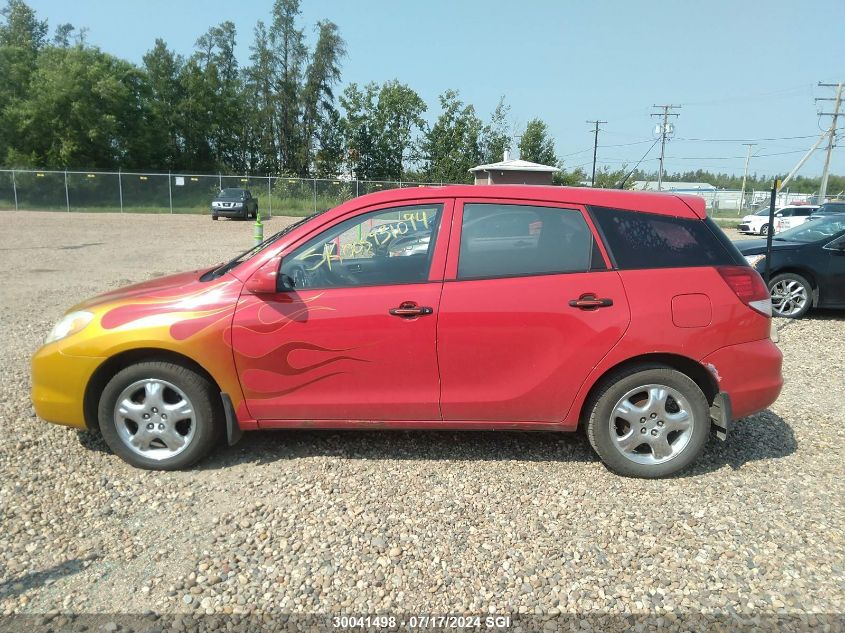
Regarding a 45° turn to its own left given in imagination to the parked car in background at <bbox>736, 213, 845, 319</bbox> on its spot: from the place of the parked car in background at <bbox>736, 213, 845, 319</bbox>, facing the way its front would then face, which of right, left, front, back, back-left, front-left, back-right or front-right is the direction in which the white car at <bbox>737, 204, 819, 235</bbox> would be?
back

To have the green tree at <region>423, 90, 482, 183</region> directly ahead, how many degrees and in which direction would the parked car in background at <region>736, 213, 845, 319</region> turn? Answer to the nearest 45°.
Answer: approximately 90° to its right

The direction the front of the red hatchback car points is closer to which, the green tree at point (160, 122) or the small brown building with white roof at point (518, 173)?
the green tree

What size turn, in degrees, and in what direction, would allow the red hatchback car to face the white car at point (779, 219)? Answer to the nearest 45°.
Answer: approximately 135° to its right

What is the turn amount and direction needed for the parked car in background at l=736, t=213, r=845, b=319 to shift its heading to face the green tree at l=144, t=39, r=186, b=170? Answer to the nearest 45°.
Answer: approximately 90° to its right

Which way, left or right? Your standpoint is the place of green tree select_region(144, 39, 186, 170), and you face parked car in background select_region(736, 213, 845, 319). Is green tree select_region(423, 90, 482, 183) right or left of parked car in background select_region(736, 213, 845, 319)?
left

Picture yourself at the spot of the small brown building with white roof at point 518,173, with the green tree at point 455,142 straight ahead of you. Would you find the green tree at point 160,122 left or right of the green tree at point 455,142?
left

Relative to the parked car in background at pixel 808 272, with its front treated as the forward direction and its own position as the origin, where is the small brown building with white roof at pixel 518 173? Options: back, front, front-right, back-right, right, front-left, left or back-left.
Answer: right

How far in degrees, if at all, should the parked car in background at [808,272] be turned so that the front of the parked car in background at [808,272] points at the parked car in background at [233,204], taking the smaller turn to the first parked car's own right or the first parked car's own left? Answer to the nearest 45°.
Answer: approximately 90° to the first parked car's own right

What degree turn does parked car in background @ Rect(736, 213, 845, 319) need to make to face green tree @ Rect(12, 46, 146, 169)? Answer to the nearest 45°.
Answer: approximately 45° to its right

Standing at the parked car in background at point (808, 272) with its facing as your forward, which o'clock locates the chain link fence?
The chain link fence is roughly at 2 o'clock from the parked car in background.

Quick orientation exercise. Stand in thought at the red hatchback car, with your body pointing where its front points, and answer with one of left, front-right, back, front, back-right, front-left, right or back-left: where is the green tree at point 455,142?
right

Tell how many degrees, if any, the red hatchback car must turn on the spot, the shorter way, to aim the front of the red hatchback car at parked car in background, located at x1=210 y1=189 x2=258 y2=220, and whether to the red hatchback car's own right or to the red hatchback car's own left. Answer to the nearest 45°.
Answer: approximately 90° to the red hatchback car's own right

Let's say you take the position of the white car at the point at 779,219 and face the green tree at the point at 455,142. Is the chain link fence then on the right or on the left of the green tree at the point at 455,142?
left

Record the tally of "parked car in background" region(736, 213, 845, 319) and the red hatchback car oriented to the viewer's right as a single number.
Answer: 0

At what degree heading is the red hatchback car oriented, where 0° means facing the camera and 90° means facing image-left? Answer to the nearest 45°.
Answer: approximately 90°

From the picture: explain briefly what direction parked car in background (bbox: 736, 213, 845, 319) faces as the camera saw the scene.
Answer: facing the viewer and to the left of the viewer

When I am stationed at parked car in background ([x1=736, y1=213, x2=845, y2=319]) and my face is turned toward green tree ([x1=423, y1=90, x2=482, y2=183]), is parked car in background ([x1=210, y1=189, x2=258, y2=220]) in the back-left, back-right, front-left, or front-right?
front-left
